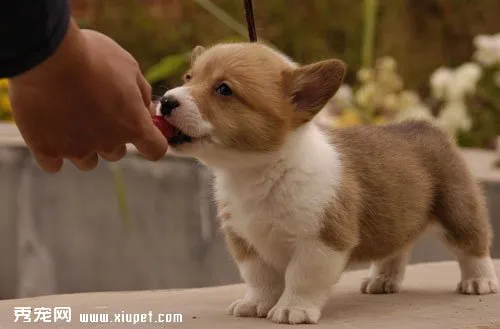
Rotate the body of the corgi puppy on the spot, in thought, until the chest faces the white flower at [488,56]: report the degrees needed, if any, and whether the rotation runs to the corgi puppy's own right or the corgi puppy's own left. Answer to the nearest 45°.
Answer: approximately 135° to the corgi puppy's own right

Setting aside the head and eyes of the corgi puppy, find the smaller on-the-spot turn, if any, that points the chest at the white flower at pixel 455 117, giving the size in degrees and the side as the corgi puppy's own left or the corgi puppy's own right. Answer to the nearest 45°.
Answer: approximately 135° to the corgi puppy's own right

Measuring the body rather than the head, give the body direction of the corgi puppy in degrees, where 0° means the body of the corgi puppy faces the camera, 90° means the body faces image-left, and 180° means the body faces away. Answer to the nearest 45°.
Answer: approximately 45°

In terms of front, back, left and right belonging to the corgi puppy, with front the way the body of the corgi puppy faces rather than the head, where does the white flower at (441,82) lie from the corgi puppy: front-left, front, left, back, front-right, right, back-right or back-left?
back-right

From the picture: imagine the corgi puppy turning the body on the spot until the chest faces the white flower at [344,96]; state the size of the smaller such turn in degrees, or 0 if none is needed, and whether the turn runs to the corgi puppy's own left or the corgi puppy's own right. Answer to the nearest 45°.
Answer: approximately 135° to the corgi puppy's own right

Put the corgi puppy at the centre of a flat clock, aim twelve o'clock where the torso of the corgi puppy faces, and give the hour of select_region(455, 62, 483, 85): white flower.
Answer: The white flower is roughly at 5 o'clock from the corgi puppy.
